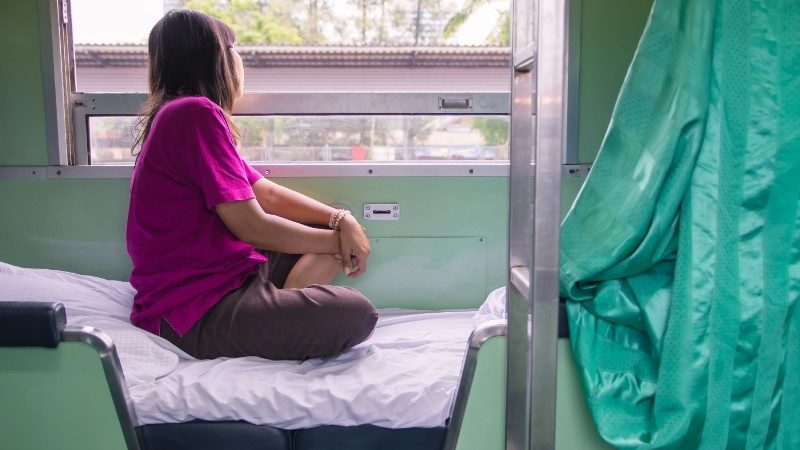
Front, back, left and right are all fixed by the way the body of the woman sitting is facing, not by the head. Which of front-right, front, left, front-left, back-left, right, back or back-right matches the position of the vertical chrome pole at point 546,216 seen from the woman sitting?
front-right

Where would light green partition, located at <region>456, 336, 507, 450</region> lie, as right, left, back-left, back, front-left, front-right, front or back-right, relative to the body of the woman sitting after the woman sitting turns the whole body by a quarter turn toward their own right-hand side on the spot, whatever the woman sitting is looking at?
front-left

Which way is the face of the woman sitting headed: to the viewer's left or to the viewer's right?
to the viewer's right

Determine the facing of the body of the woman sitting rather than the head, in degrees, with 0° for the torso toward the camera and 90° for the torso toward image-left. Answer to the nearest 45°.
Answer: approximately 270°

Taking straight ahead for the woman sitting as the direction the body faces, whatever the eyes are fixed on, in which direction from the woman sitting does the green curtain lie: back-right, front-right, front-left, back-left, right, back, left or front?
front-right

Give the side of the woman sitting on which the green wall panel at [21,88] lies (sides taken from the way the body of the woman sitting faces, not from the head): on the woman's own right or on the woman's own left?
on the woman's own left

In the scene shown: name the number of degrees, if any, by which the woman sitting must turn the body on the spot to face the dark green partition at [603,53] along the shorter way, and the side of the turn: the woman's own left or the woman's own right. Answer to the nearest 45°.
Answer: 0° — they already face it

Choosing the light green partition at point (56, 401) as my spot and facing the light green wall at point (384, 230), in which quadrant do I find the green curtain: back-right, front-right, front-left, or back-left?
front-right

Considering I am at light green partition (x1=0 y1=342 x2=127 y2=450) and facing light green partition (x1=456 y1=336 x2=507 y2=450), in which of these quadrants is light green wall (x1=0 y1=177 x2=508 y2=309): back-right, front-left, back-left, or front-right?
front-left
